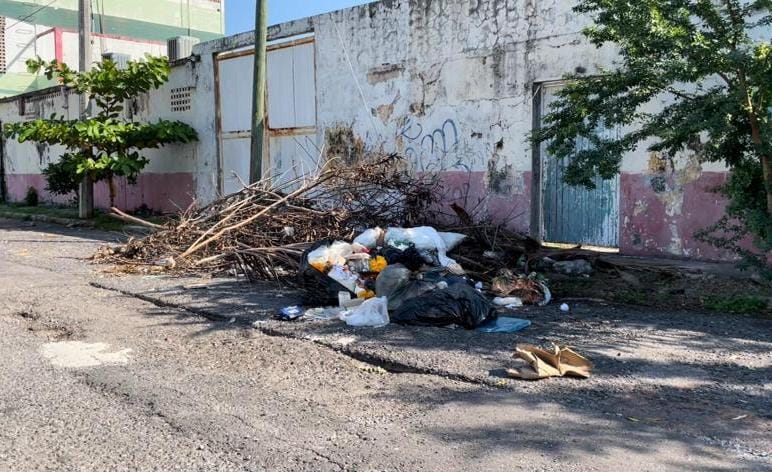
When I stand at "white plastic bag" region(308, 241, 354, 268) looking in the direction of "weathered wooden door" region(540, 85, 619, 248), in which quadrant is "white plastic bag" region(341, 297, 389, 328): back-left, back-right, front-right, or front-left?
back-right

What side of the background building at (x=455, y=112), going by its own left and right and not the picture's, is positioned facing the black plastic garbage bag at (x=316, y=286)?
front

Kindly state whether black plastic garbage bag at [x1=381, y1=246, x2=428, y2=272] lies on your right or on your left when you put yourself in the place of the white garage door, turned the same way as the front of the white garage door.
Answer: on your left

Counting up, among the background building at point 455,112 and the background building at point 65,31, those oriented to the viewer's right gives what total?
0

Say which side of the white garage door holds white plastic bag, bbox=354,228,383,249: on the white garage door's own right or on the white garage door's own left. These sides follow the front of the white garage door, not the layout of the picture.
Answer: on the white garage door's own left

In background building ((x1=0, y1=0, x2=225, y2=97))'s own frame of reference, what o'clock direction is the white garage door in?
The white garage door is roughly at 10 o'clock from the background building.

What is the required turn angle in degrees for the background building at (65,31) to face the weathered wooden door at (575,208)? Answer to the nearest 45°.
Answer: approximately 45° to its left

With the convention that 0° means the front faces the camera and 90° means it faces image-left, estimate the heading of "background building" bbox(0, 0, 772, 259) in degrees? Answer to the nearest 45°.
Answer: approximately 45°

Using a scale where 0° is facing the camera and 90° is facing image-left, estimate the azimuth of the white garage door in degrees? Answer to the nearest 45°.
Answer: approximately 45°

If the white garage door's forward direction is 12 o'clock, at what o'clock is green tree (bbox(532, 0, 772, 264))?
The green tree is roughly at 10 o'clock from the white garage door.

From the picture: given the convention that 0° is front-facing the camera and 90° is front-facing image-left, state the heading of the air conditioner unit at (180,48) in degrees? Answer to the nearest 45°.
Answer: approximately 45°

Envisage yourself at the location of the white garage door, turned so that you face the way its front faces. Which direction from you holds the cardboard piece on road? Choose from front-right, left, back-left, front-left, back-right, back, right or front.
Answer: front-left

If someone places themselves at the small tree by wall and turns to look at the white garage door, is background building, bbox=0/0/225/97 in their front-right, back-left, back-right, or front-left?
back-left
